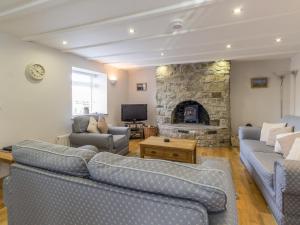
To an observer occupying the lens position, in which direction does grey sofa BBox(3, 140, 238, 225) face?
facing away from the viewer and to the right of the viewer

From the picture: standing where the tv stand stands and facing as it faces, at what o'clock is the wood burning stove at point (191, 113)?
The wood burning stove is roughly at 9 o'clock from the tv stand.

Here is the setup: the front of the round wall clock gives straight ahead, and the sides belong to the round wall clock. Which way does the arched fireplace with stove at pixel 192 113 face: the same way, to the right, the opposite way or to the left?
to the right

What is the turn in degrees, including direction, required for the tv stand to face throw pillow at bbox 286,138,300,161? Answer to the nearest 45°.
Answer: approximately 45° to its left

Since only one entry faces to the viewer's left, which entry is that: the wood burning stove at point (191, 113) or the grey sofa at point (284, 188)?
the grey sofa

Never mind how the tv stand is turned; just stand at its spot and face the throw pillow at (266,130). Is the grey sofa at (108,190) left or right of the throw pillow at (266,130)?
right

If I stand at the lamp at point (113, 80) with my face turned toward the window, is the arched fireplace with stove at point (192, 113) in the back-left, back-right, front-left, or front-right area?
back-left

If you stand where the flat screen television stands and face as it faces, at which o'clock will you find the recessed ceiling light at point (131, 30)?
The recessed ceiling light is roughly at 12 o'clock from the flat screen television.

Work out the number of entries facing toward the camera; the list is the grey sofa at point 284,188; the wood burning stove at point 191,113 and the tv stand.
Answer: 2

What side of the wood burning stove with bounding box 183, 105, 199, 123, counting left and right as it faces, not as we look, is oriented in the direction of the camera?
front

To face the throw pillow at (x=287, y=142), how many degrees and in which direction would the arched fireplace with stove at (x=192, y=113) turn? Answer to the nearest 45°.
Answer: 0° — it already faces it

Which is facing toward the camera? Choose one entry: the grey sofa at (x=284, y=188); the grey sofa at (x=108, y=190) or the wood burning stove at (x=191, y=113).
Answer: the wood burning stove

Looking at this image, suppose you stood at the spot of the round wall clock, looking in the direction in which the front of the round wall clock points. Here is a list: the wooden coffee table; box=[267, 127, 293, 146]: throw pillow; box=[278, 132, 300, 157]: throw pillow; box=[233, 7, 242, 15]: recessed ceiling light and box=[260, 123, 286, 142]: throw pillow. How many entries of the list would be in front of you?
5

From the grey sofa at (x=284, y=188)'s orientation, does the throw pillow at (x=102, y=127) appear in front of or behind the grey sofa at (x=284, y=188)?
in front

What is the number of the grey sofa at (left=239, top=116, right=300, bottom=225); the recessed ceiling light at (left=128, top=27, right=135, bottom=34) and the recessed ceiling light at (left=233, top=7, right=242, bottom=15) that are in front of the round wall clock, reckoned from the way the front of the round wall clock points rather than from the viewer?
3

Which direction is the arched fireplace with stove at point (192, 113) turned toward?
toward the camera

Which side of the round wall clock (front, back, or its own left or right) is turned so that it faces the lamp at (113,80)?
left

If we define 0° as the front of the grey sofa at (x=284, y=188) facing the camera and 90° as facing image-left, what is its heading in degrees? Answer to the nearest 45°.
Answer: approximately 90°

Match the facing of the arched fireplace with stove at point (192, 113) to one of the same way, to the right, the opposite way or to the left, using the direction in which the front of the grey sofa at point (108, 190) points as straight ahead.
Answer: the opposite way
